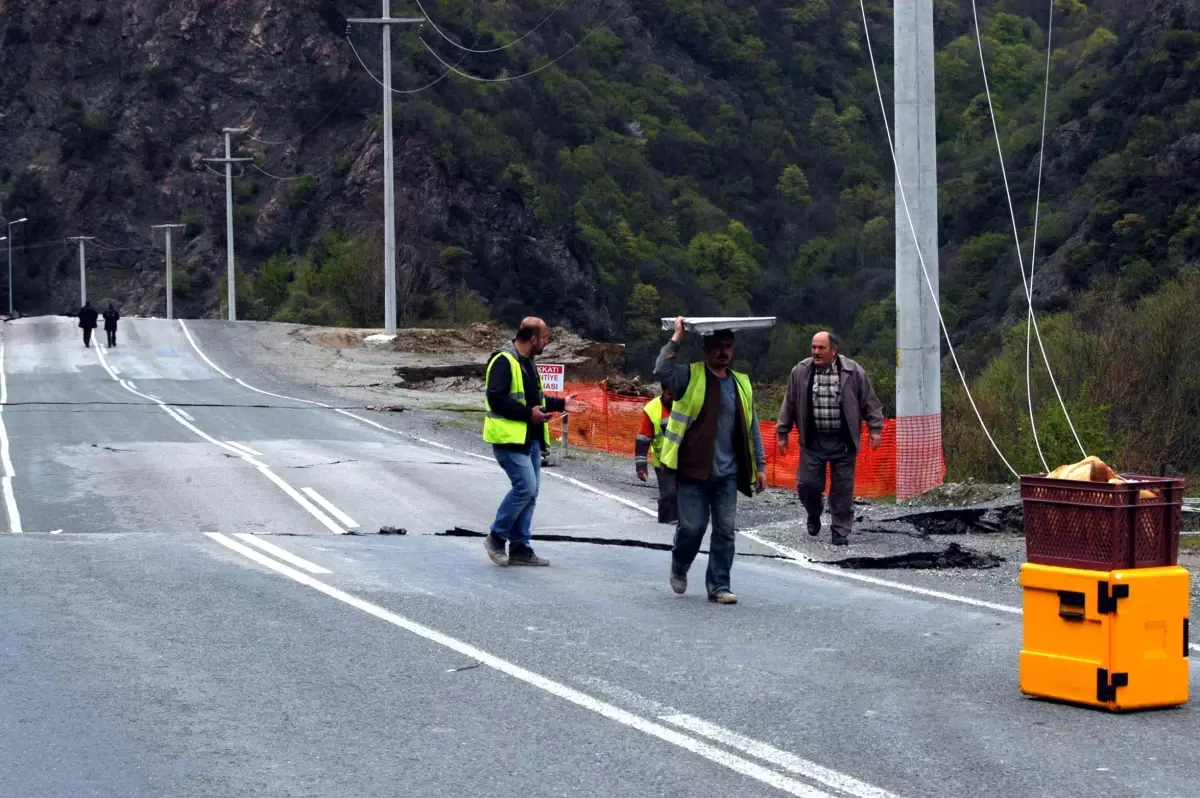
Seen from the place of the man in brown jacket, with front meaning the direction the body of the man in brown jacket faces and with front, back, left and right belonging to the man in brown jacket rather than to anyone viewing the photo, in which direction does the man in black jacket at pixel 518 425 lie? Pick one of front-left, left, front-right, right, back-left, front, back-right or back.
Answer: front-right

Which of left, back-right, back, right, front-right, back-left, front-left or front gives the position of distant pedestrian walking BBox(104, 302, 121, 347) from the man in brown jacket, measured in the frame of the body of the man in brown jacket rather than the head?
back-right

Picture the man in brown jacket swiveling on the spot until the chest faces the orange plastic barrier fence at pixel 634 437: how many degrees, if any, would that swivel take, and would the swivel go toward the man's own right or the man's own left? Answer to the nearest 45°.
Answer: approximately 180°

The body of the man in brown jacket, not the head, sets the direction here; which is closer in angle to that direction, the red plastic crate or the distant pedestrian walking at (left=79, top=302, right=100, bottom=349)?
the red plastic crate

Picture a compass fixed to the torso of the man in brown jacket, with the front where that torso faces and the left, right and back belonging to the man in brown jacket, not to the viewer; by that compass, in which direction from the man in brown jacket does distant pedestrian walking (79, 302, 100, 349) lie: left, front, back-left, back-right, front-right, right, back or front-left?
back-right

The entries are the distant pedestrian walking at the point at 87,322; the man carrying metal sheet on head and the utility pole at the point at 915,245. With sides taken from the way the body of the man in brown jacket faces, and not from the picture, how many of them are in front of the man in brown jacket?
1

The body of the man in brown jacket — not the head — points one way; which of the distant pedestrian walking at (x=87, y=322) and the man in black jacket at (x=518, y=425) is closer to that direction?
the man in black jacket

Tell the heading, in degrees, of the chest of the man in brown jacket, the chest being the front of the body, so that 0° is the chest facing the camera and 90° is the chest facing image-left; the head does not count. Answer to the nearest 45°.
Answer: approximately 0°

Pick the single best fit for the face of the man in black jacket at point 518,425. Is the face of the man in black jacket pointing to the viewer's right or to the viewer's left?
to the viewer's right

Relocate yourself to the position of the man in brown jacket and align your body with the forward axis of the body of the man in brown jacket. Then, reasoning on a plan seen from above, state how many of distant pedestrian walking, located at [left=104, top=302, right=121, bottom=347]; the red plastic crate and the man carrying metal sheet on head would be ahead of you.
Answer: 2

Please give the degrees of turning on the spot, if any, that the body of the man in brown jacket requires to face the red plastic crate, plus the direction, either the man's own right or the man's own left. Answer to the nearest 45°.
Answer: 0° — they already face it

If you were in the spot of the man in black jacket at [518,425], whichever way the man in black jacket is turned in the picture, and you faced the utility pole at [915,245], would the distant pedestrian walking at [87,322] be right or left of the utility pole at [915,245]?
left

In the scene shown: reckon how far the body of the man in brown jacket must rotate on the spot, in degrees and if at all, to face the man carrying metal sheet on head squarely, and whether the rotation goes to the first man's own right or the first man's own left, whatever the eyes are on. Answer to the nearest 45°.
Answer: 0° — they already face them
